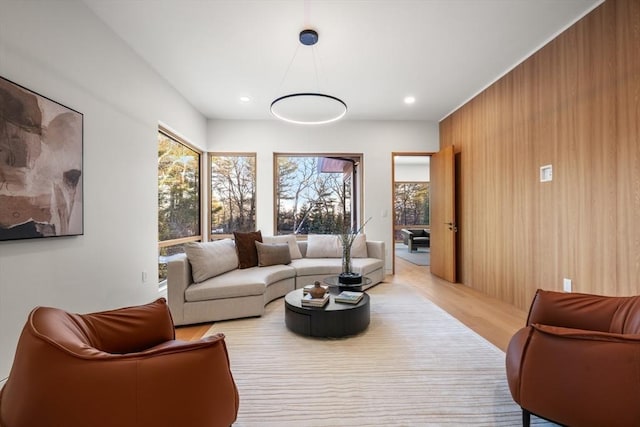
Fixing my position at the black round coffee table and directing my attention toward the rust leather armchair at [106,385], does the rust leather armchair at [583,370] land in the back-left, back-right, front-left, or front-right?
front-left

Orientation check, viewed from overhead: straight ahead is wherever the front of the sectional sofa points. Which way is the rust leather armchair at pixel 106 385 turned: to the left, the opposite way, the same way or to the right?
to the left

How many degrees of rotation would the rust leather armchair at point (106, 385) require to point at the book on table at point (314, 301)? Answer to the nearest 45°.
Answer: approximately 45° to its left

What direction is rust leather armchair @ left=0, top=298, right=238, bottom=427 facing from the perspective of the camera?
to the viewer's right

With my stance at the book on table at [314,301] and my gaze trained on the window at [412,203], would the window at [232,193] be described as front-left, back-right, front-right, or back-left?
front-left

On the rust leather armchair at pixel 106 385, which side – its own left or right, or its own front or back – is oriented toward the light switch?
front

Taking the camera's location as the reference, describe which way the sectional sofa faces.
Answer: facing the viewer and to the right of the viewer

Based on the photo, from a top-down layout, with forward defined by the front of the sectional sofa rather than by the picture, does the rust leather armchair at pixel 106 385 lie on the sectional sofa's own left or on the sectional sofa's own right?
on the sectional sofa's own right

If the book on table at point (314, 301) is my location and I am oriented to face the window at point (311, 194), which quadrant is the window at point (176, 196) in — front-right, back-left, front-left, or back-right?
front-left

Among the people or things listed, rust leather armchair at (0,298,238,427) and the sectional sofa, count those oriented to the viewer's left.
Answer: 0

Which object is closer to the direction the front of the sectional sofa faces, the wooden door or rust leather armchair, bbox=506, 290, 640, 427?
the rust leather armchair

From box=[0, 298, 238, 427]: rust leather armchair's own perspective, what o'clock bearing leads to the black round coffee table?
The black round coffee table is roughly at 11 o'clock from the rust leather armchair.

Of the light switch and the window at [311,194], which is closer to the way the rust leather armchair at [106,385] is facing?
the light switch

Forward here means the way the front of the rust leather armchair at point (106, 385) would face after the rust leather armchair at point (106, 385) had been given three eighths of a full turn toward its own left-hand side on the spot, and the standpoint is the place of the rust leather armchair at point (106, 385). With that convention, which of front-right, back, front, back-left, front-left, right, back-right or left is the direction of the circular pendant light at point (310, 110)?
right
